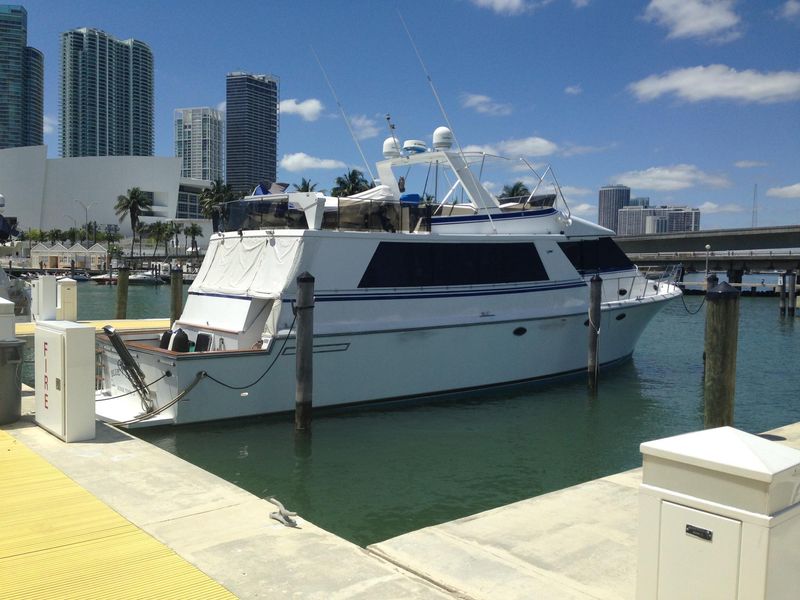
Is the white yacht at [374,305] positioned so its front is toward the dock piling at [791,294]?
yes

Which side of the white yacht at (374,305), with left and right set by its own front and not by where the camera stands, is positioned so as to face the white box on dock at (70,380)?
back

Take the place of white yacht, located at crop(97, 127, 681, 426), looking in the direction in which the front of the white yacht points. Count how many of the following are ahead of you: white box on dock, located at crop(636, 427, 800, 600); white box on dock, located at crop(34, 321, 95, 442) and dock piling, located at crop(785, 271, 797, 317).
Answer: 1

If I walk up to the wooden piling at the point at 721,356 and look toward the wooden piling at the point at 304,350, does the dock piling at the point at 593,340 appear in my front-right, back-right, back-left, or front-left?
front-right

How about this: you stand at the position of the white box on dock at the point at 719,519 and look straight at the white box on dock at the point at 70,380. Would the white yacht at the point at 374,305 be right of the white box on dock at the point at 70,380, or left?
right

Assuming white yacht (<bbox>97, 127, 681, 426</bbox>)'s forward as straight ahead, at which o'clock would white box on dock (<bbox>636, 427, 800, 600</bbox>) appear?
The white box on dock is roughly at 4 o'clock from the white yacht.

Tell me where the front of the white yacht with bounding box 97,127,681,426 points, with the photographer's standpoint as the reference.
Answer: facing away from the viewer and to the right of the viewer

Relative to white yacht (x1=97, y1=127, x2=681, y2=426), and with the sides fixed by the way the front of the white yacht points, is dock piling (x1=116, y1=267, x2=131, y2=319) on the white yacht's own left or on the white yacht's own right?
on the white yacht's own left

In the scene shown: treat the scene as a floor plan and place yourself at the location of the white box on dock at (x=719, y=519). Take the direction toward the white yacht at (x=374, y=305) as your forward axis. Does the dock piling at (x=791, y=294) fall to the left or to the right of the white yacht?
right

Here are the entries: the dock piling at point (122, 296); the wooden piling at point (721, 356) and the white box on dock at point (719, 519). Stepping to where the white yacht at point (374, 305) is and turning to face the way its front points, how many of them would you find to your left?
1
